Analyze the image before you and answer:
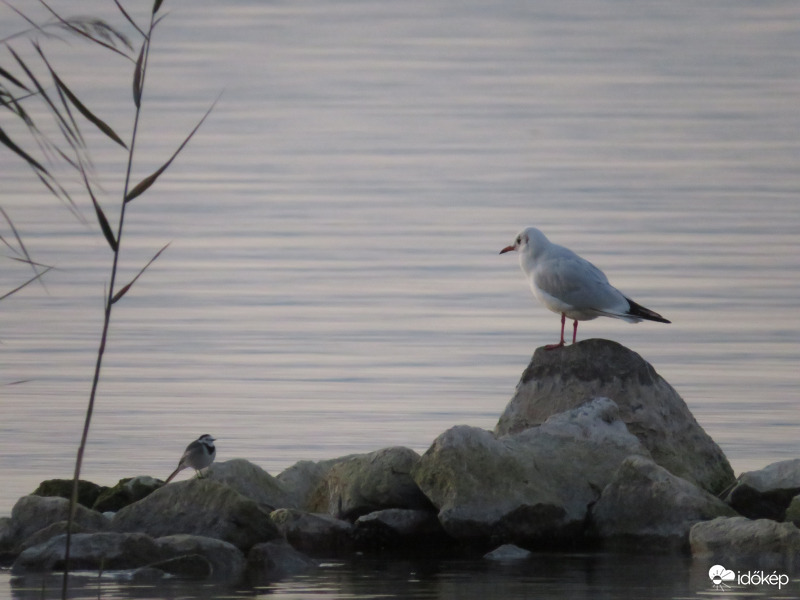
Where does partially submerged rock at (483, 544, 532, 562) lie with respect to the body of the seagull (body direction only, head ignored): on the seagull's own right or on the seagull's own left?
on the seagull's own left

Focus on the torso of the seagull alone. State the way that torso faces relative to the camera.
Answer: to the viewer's left

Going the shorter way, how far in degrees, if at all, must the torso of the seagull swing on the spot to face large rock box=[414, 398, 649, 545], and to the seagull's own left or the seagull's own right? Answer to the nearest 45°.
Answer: approximately 90° to the seagull's own left

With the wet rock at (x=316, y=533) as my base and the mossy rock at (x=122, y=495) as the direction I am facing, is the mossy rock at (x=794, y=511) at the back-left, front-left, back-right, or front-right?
back-right

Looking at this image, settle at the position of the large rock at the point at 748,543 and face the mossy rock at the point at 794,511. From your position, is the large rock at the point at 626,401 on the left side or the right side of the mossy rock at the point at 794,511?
left

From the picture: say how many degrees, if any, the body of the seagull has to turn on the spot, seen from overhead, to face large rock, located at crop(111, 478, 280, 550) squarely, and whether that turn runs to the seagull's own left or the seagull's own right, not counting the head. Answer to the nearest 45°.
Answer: approximately 45° to the seagull's own left

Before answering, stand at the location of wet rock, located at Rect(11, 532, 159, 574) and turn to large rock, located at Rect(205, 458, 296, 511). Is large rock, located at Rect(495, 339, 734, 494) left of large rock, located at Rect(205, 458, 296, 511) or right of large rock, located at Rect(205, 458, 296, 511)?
right

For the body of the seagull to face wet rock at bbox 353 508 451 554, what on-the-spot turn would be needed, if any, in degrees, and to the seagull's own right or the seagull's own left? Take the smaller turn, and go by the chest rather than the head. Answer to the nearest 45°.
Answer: approximately 45° to the seagull's own left

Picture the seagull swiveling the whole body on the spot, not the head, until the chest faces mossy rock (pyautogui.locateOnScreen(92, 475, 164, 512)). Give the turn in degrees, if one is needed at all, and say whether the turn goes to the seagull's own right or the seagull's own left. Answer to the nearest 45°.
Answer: approximately 45° to the seagull's own left

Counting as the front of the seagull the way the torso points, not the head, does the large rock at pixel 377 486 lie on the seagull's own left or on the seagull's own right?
on the seagull's own left
